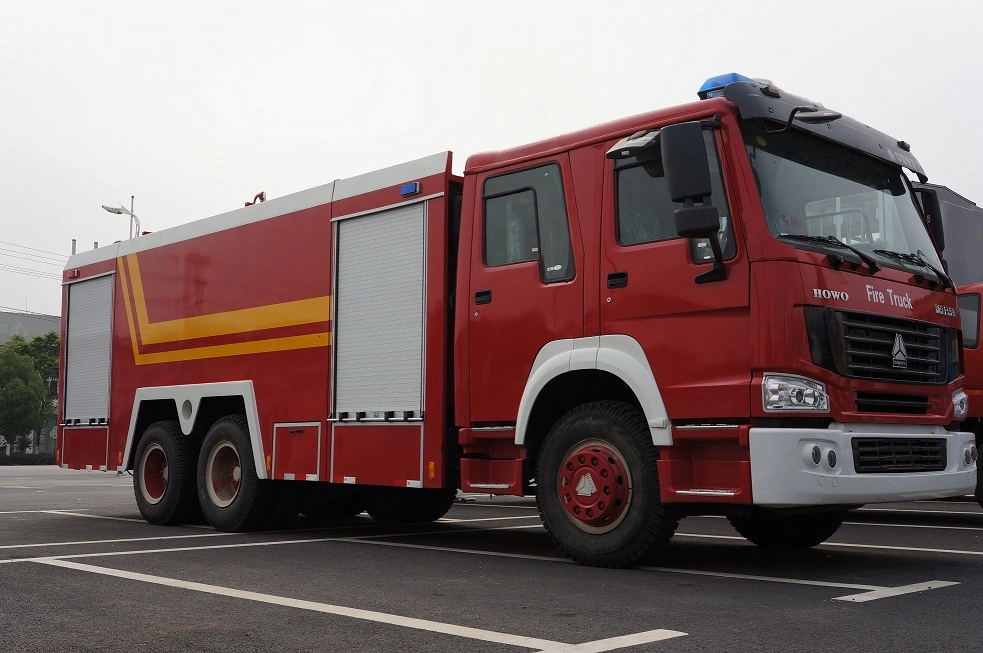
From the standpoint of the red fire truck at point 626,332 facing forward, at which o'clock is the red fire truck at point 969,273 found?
the red fire truck at point 969,273 is roughly at 9 o'clock from the red fire truck at point 626,332.

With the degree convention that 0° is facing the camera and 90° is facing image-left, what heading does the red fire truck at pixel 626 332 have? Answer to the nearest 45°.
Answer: approximately 315°

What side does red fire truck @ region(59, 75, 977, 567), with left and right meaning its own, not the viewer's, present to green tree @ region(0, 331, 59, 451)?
back
